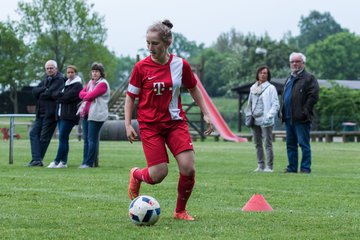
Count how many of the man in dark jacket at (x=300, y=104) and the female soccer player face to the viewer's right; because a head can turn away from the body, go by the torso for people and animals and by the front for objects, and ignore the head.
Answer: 0

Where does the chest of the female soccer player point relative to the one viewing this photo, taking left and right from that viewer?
facing the viewer

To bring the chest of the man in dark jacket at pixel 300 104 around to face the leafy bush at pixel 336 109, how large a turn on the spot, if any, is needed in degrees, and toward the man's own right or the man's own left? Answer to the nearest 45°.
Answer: approximately 135° to the man's own right

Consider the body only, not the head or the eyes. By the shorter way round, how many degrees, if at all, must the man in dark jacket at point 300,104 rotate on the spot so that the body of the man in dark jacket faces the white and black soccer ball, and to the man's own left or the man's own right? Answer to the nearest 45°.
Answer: approximately 45° to the man's own left

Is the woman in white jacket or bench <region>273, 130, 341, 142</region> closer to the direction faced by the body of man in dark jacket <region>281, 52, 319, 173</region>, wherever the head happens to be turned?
the woman in white jacket

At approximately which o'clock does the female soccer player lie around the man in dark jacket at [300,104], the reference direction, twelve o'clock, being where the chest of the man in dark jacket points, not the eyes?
The female soccer player is roughly at 11 o'clock from the man in dark jacket.

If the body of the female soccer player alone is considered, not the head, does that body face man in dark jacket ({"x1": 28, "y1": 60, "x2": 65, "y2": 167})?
no

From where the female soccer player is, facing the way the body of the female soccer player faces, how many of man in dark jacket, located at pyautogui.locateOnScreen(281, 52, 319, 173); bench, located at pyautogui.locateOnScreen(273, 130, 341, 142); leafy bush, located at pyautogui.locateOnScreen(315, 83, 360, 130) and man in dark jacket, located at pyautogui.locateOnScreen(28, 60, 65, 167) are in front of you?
0

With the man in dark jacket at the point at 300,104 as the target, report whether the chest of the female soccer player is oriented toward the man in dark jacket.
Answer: no

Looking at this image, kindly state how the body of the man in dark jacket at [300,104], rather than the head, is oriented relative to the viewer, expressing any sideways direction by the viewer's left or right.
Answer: facing the viewer and to the left of the viewer

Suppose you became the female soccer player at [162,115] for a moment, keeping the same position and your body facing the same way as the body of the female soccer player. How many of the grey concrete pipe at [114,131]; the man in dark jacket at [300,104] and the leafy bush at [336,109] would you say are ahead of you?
0

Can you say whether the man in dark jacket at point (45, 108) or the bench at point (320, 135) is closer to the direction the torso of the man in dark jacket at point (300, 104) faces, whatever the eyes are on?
the man in dark jacket

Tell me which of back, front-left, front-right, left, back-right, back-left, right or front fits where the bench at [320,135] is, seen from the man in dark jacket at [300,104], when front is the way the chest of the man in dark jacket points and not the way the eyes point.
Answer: back-right

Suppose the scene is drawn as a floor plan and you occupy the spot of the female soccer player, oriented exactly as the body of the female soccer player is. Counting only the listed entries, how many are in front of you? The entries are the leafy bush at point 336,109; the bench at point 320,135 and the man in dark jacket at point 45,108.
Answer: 0

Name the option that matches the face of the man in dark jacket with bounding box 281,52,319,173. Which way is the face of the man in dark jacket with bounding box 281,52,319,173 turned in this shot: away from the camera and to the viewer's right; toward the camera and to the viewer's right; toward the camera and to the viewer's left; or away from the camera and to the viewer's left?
toward the camera and to the viewer's left
